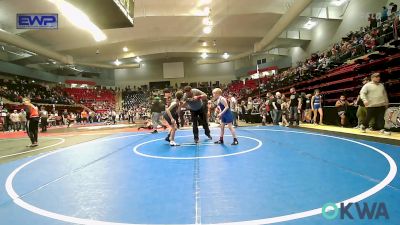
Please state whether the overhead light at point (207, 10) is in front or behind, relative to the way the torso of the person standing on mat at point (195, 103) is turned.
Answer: behind

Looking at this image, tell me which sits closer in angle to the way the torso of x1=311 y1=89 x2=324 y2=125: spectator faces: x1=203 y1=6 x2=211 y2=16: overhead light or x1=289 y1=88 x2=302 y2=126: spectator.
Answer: the spectator

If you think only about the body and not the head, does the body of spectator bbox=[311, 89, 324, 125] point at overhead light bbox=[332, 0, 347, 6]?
no

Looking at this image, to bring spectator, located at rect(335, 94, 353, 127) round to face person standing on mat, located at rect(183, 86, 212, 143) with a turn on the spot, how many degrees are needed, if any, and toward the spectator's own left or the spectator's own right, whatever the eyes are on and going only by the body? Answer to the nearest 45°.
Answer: approximately 45° to the spectator's own right

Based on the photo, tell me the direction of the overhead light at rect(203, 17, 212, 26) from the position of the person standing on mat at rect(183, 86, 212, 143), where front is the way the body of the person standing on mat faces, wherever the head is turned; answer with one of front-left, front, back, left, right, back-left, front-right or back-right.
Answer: back

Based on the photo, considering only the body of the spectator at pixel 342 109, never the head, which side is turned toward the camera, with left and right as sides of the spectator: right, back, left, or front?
front

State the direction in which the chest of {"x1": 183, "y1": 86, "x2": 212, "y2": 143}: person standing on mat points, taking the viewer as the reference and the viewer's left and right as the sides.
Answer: facing the viewer

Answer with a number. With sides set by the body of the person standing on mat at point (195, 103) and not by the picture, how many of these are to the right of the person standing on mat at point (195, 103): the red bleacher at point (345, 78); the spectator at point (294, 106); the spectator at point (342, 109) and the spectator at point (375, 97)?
0

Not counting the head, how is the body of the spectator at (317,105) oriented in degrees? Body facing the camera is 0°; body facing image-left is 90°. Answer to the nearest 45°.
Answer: approximately 0°

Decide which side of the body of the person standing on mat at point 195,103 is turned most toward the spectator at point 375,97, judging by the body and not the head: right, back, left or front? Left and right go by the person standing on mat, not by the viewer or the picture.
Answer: left

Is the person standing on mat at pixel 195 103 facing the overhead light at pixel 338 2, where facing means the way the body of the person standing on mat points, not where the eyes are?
no

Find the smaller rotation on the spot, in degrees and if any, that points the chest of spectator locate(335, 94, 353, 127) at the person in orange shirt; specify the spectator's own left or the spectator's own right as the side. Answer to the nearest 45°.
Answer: approximately 45° to the spectator's own right
